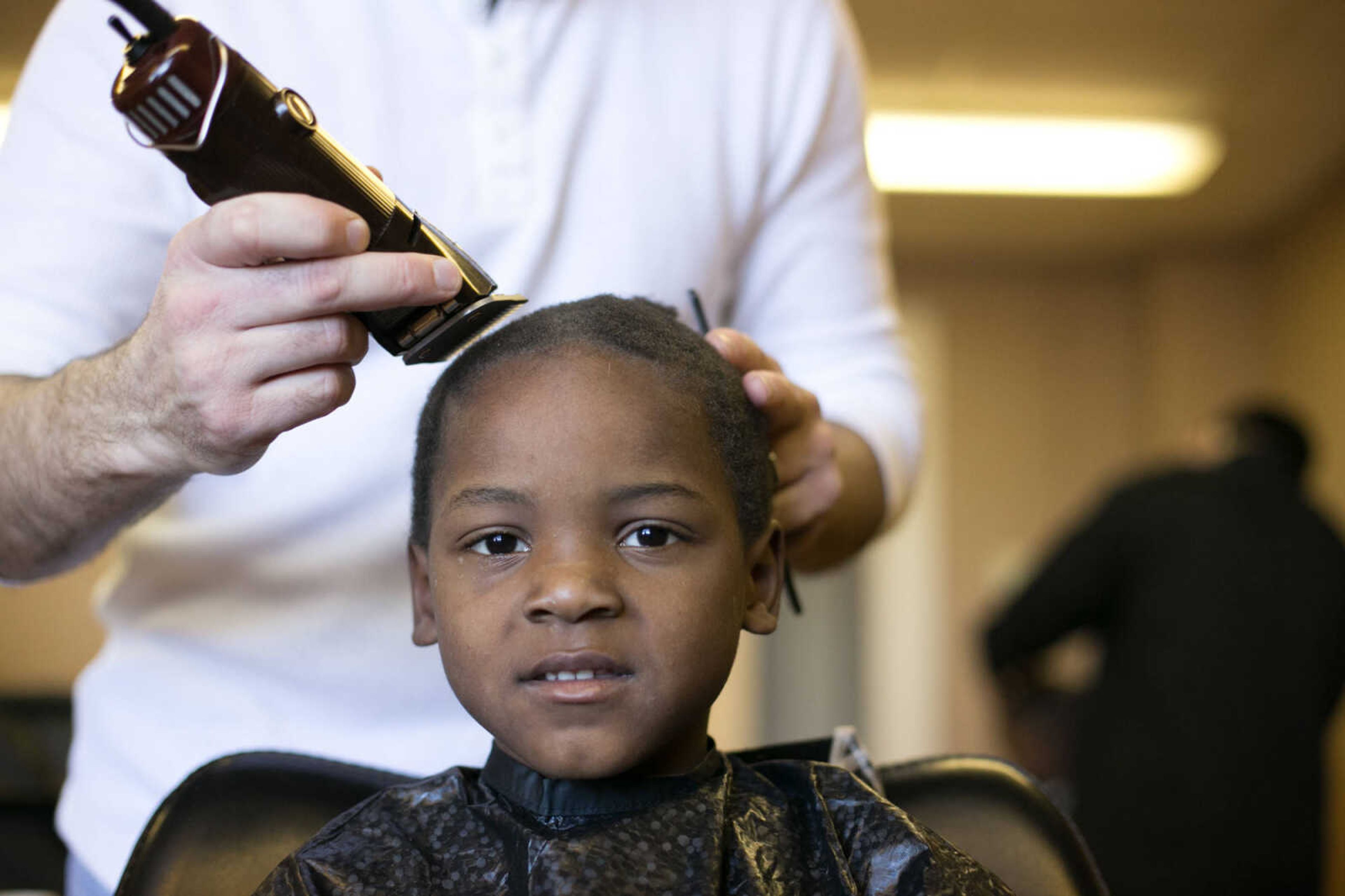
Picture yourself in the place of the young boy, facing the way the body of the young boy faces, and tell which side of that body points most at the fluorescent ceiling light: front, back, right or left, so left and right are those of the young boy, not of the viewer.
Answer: back

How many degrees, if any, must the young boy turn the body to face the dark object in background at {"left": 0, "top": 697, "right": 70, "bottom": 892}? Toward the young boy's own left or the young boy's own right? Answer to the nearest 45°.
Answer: approximately 135° to the young boy's own right

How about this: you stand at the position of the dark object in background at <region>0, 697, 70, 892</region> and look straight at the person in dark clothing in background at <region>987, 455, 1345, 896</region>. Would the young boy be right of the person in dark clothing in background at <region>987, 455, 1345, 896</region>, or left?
right

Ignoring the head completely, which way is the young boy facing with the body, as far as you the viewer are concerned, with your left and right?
facing the viewer

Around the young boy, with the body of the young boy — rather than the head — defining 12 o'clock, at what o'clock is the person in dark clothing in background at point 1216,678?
The person in dark clothing in background is roughly at 7 o'clock from the young boy.
